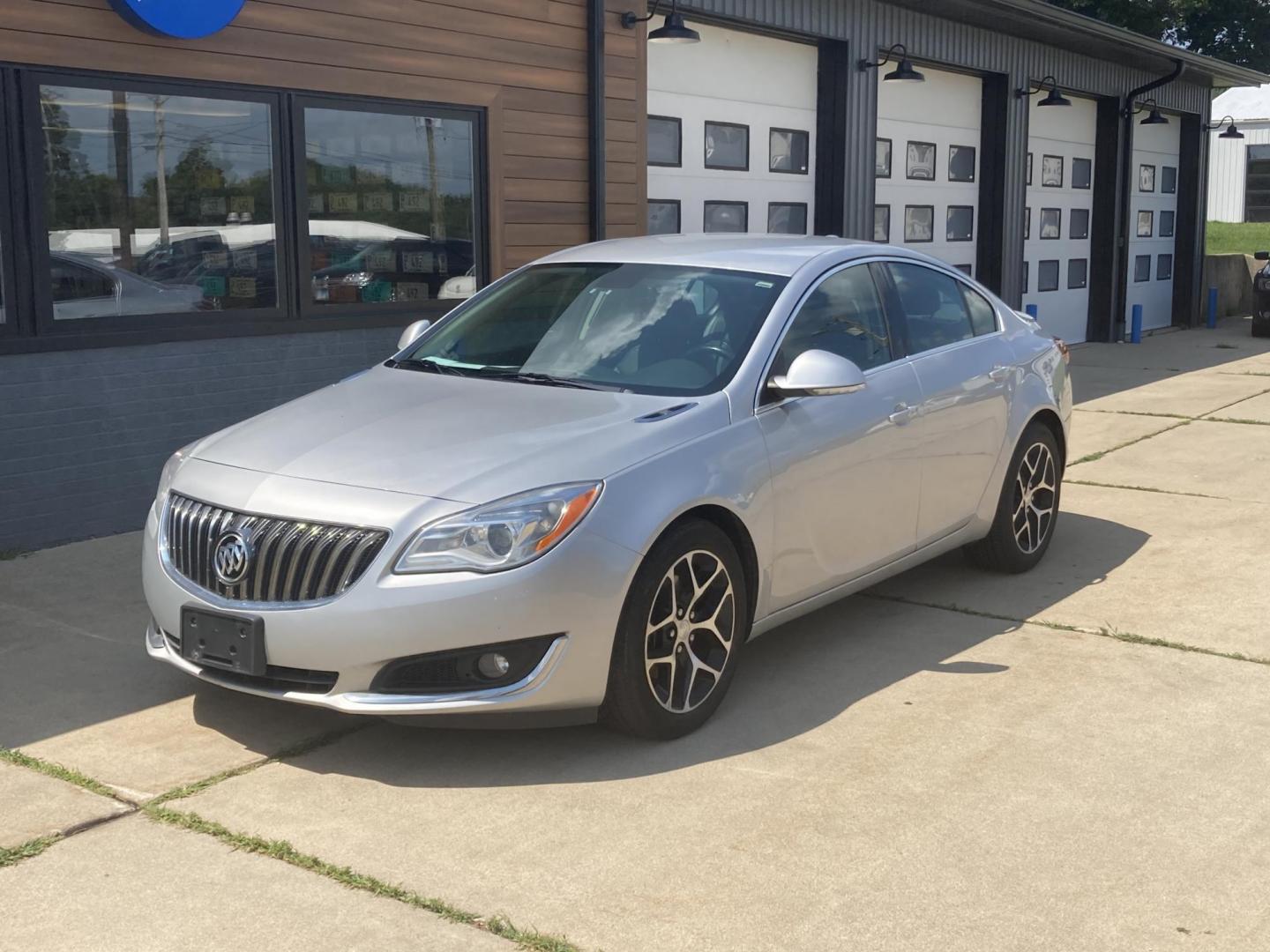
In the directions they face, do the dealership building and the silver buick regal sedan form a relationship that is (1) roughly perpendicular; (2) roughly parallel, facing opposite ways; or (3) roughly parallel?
roughly perpendicular

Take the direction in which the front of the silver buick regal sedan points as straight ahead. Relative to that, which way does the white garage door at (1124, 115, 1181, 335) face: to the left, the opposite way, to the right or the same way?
to the left

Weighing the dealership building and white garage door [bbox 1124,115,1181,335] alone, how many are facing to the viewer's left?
0

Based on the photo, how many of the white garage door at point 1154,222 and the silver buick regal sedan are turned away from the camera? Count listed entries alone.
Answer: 0

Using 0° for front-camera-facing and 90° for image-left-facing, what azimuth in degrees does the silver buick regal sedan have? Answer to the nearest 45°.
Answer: approximately 45°

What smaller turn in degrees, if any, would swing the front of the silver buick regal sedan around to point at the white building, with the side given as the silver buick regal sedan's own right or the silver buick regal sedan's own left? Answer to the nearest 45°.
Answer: approximately 180°

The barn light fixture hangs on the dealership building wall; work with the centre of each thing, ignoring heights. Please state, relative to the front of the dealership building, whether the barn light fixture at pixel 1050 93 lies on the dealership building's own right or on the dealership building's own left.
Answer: on the dealership building's own left

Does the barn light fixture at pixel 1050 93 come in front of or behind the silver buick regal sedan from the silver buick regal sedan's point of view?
behind

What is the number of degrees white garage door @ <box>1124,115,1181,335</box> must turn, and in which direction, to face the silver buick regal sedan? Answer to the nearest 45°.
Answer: approximately 45° to its right

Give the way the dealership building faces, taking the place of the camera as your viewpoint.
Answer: facing the viewer and to the right of the viewer

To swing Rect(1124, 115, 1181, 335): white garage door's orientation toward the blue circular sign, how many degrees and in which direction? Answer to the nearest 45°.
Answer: approximately 45° to its right
